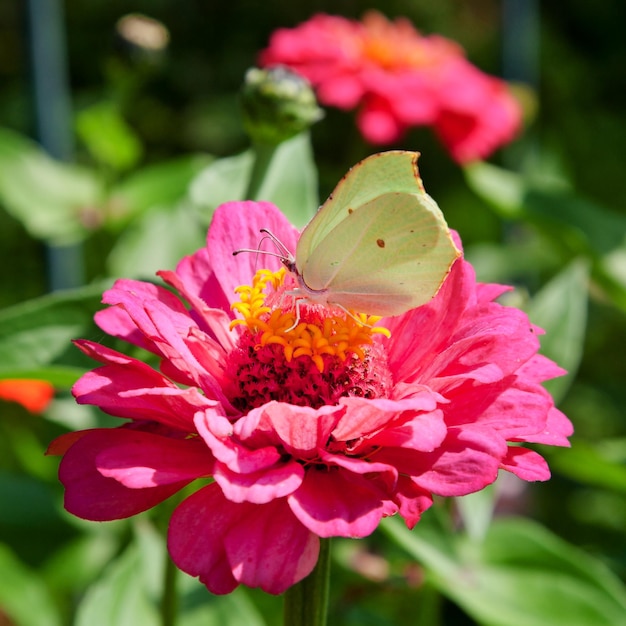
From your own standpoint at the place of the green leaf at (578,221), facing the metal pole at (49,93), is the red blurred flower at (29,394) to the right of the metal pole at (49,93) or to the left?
left

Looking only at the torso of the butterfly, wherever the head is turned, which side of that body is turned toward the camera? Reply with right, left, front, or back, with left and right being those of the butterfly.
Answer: left

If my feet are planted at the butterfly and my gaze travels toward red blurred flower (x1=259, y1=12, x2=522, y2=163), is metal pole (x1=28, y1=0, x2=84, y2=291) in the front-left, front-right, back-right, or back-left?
front-left

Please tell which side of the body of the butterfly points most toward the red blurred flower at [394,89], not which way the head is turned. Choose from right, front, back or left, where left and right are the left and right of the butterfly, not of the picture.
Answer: right

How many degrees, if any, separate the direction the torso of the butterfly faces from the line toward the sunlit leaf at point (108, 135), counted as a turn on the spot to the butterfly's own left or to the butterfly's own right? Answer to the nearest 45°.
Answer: approximately 45° to the butterfly's own right

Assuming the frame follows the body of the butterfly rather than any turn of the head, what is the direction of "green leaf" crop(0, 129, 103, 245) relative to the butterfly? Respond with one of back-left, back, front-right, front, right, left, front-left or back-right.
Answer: front-right
